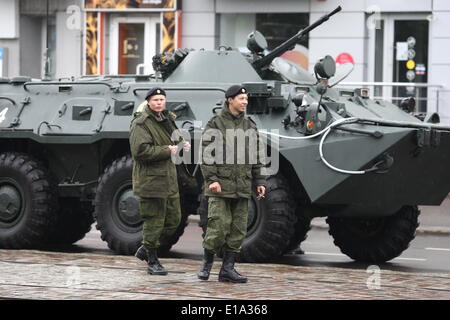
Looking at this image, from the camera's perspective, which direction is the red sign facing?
toward the camera

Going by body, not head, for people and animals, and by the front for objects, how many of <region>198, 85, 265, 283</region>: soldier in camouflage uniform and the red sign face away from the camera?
0

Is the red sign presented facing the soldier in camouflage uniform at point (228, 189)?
yes

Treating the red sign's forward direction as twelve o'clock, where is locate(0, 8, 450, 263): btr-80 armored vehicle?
The btr-80 armored vehicle is roughly at 12 o'clock from the red sign.

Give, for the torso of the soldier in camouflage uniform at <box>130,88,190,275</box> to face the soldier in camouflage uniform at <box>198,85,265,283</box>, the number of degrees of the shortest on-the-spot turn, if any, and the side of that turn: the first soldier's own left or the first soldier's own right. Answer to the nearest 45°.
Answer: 0° — they already face them

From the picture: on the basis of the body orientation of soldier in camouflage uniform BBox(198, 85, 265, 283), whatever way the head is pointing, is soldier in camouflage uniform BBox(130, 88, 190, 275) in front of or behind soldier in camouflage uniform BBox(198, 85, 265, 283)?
behind

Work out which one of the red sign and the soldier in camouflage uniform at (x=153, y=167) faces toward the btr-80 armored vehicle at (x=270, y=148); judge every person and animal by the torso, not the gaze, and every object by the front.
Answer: the red sign

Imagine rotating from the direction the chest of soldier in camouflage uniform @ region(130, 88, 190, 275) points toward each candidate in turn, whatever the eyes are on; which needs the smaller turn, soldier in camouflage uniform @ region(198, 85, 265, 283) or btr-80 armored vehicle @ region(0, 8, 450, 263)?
the soldier in camouflage uniform

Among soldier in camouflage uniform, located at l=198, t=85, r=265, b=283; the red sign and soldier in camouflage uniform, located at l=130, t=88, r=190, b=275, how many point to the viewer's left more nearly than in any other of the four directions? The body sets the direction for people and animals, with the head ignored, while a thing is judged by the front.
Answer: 0

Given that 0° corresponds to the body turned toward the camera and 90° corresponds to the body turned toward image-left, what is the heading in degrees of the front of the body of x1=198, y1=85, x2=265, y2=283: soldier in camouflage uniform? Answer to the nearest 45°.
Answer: approximately 315°

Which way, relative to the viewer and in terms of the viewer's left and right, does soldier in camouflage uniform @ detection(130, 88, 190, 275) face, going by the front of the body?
facing the viewer and to the right of the viewer

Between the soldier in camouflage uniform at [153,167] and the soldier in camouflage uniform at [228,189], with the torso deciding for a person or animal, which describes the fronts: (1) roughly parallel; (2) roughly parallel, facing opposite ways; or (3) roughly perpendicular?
roughly parallel
